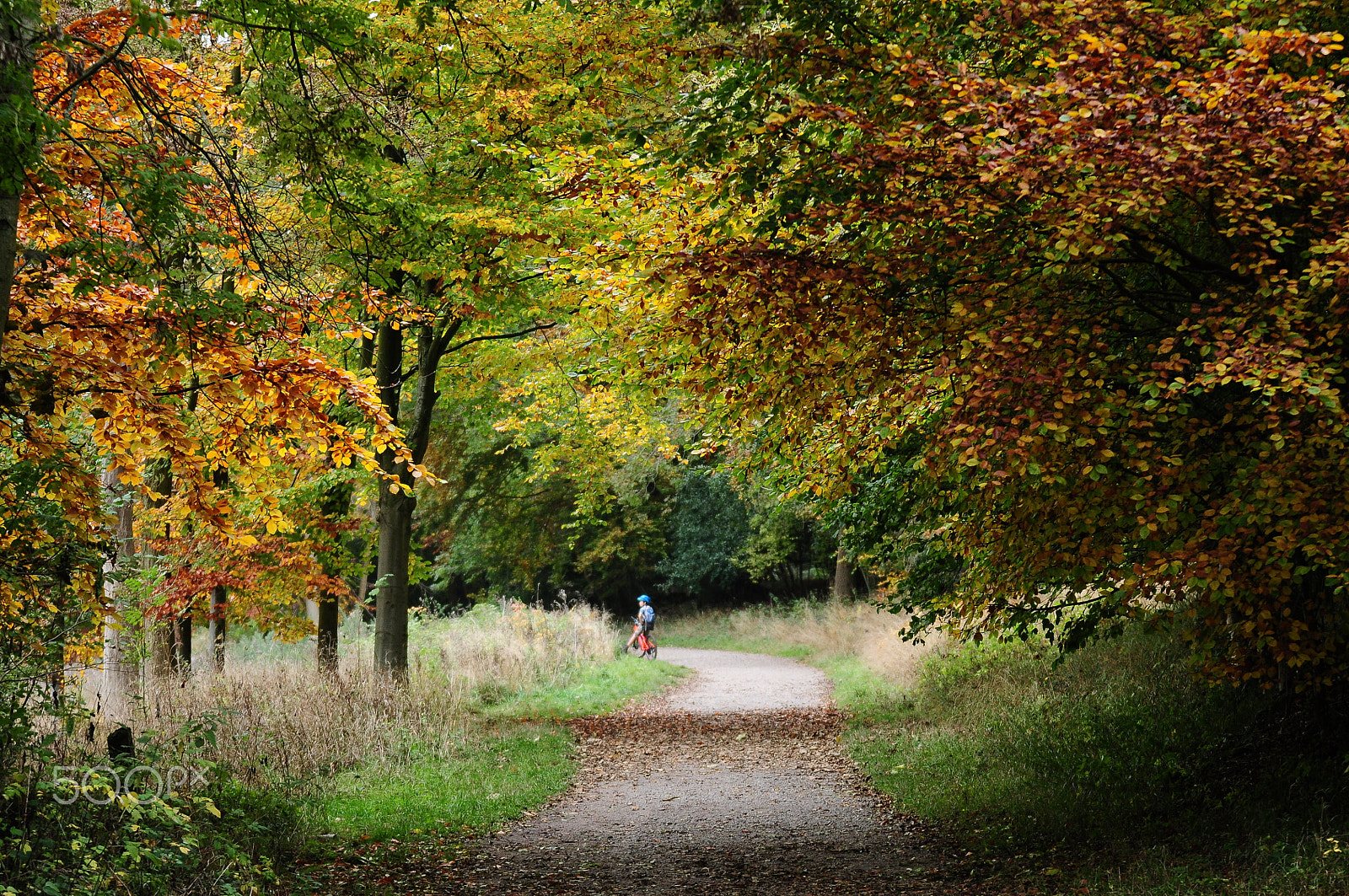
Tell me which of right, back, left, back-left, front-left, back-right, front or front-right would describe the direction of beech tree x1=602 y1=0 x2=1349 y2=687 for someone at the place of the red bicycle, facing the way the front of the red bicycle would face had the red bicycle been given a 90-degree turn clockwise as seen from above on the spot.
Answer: back-right

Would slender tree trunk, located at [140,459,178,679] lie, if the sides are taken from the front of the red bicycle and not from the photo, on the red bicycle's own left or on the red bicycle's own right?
on the red bicycle's own left

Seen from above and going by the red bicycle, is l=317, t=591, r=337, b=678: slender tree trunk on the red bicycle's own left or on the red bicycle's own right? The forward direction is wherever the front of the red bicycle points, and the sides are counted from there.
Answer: on the red bicycle's own left

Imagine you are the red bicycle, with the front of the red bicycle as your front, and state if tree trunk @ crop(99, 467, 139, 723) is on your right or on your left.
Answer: on your left

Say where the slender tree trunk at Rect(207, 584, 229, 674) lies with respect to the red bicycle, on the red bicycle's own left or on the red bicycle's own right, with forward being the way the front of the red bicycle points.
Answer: on the red bicycle's own left
